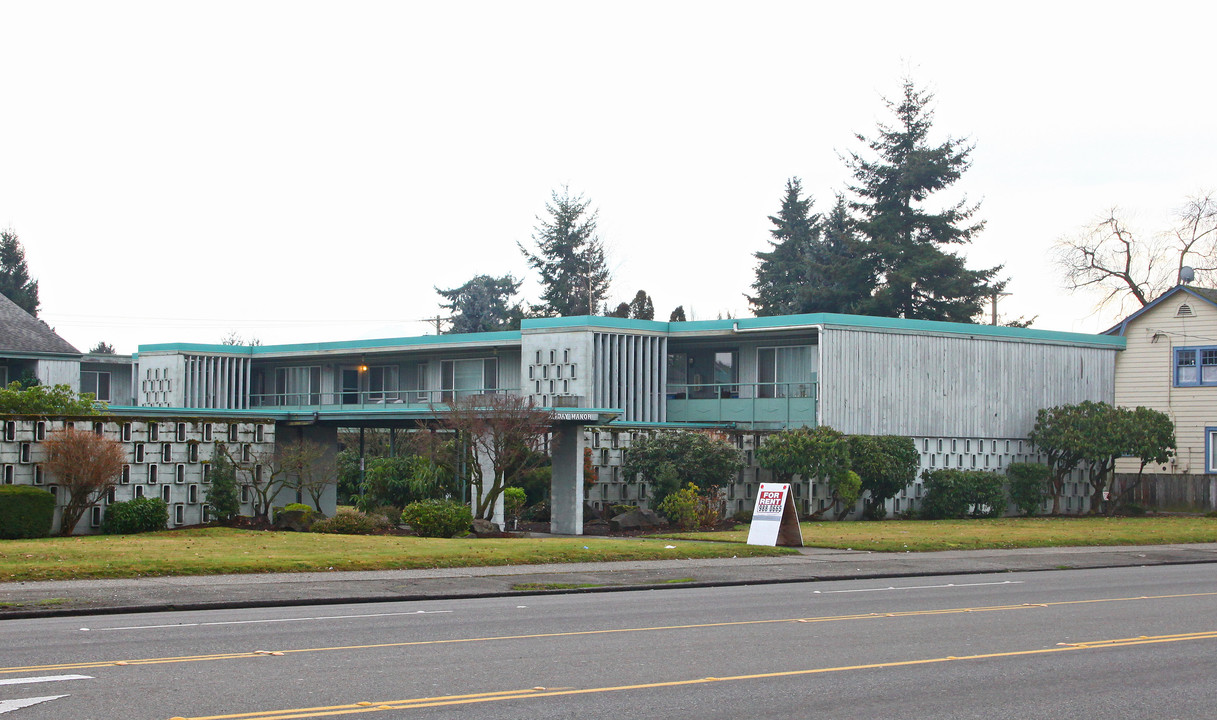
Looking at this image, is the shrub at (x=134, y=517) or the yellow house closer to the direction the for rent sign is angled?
the shrub

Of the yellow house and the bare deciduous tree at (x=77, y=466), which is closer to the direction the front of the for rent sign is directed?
the bare deciduous tree

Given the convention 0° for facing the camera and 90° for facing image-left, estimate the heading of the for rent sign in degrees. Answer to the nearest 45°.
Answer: approximately 45°

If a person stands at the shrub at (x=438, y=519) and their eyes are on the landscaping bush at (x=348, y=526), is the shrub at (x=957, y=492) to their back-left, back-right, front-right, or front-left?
back-right

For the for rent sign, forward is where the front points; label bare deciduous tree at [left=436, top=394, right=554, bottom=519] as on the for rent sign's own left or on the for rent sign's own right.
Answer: on the for rent sign's own right

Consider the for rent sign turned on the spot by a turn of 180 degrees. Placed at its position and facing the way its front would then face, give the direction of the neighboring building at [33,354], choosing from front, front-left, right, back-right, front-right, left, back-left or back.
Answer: left

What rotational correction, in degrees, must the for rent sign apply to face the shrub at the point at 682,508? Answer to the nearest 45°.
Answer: approximately 135° to its right

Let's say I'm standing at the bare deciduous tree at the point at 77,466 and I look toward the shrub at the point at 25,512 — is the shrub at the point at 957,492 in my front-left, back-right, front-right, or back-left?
back-left

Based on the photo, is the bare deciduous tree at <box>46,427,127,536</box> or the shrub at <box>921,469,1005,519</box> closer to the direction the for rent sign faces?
the bare deciduous tree

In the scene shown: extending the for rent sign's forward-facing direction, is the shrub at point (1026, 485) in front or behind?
behind

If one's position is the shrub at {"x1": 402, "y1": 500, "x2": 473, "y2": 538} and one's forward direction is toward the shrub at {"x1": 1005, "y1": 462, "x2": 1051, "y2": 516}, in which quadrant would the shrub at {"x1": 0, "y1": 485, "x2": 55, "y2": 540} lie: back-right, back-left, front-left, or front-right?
back-left

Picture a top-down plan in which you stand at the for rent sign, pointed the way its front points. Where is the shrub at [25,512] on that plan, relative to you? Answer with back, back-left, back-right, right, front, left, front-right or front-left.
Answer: front-right
